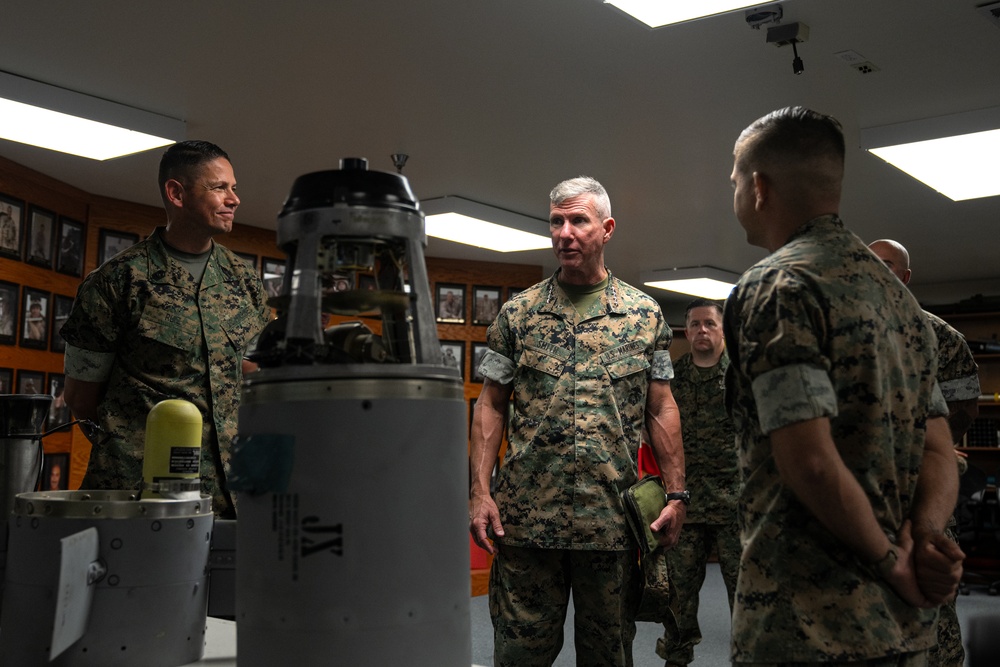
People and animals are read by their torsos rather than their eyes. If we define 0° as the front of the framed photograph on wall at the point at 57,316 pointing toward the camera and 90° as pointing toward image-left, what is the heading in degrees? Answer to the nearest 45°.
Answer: approximately 315°

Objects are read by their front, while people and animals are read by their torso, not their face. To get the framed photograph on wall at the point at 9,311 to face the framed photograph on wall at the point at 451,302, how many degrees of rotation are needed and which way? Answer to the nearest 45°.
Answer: approximately 45° to its left

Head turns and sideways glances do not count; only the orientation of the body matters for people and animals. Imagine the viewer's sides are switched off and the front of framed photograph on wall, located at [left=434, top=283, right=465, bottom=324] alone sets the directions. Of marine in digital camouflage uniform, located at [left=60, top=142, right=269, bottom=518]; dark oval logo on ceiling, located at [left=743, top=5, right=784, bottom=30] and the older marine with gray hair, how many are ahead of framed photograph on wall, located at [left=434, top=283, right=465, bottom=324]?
3

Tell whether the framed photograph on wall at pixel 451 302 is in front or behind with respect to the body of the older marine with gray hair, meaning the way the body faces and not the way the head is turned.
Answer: behind

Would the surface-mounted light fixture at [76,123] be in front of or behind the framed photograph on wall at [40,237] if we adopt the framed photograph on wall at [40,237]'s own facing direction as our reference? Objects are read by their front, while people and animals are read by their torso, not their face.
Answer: in front

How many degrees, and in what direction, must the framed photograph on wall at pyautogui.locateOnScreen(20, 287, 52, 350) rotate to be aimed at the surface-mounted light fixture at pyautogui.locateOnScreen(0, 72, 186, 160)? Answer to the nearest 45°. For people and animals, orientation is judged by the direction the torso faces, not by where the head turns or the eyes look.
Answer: approximately 45° to its right

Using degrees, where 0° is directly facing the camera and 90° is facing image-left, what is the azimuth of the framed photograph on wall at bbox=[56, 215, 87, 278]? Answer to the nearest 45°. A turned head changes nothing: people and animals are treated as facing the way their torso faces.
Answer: approximately 315°

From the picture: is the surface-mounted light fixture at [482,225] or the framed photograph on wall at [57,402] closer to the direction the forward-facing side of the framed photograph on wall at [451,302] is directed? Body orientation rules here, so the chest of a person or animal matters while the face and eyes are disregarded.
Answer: the surface-mounted light fixture

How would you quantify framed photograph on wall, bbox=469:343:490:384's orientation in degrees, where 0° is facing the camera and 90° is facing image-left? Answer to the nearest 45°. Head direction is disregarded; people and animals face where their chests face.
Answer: approximately 0°

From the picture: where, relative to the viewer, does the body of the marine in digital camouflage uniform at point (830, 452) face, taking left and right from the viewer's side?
facing away from the viewer and to the left of the viewer

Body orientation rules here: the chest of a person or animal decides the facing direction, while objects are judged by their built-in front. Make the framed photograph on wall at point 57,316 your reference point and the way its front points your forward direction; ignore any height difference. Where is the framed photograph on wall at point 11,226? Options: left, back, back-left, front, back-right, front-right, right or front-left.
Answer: right

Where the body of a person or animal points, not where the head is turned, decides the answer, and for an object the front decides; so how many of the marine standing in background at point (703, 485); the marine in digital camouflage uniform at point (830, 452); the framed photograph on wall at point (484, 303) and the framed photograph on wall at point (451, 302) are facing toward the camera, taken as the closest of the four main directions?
3
